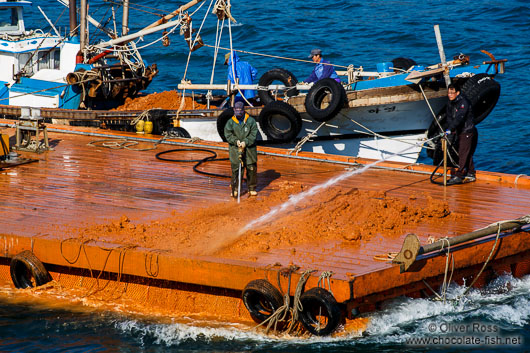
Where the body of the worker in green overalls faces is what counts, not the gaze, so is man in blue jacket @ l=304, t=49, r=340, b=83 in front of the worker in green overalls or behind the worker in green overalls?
behind

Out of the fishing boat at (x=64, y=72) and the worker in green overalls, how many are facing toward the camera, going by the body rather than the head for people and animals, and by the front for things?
1

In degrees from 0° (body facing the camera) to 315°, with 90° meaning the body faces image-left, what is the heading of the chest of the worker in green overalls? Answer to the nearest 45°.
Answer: approximately 0°

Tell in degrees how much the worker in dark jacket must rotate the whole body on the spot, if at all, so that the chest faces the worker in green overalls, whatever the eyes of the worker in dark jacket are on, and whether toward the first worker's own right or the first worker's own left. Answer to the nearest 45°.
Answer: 0° — they already face them
